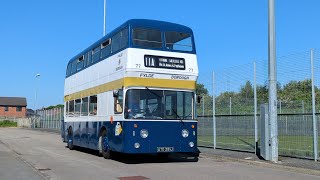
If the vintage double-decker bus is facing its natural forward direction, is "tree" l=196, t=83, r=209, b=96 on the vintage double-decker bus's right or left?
on its left

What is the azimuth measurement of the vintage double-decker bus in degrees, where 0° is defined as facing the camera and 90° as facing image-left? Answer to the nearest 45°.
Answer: approximately 315°

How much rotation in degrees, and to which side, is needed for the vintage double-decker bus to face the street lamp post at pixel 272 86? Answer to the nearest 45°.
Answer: approximately 45° to its left

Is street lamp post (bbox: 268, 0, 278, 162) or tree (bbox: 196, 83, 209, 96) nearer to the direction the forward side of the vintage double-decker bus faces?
the street lamp post
